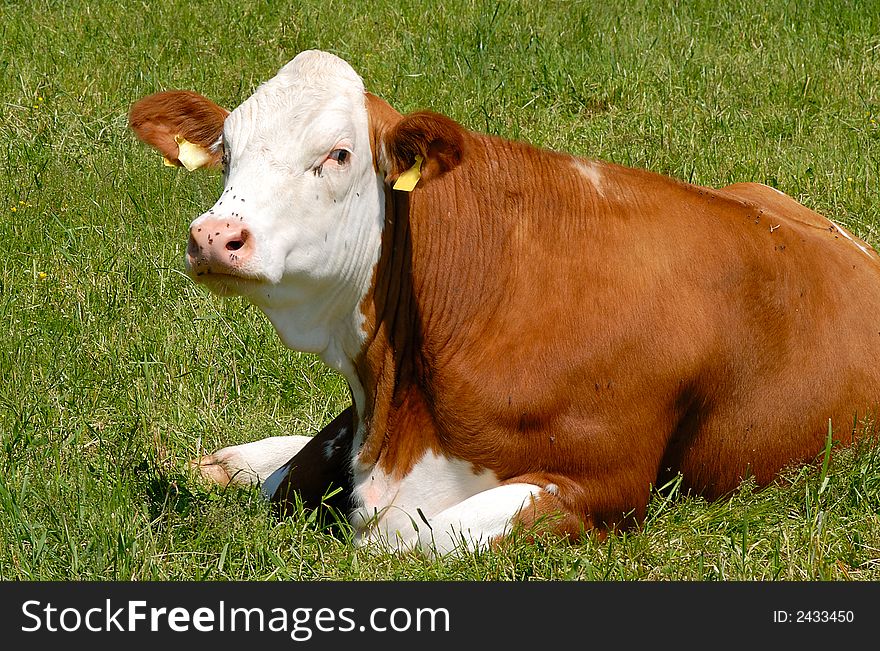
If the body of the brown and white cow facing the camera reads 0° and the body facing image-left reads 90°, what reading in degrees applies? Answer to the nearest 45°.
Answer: approximately 45°
